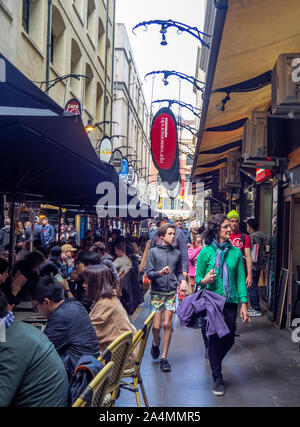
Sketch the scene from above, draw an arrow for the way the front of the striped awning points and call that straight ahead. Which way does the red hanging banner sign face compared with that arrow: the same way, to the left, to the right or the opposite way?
to the left

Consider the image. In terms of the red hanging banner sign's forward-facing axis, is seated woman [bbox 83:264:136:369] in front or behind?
in front

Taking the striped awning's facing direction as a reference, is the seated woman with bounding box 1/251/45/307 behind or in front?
in front

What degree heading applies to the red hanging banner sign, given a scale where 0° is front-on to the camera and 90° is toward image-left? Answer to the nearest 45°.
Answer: approximately 0°

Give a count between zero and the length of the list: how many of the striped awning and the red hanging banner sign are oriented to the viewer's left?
1

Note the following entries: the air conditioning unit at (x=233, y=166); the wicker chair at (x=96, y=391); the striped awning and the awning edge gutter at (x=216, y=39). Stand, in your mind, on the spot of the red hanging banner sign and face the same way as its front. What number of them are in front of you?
3

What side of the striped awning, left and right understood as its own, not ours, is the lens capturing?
left

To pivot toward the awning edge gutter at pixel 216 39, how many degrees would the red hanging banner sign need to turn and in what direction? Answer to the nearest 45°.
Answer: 0° — it already faces it

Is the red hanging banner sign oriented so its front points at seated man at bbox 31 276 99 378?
yes
